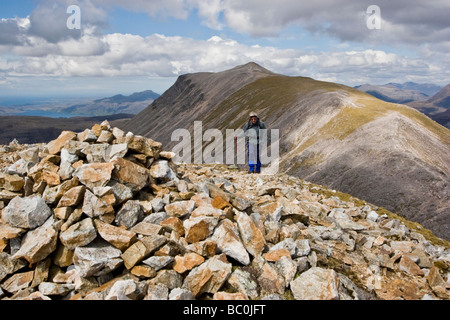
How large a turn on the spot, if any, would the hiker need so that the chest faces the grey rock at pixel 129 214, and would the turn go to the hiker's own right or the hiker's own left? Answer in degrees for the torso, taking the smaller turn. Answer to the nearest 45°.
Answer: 0° — they already face it

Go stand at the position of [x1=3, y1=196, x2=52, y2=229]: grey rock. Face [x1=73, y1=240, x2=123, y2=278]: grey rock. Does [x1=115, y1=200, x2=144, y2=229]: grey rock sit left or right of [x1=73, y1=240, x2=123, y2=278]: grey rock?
left

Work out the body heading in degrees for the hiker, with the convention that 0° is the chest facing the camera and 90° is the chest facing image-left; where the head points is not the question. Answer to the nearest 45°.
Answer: approximately 0°

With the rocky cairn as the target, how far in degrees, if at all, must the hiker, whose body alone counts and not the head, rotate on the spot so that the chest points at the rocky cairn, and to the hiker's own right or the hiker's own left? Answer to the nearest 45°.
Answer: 0° — they already face it
